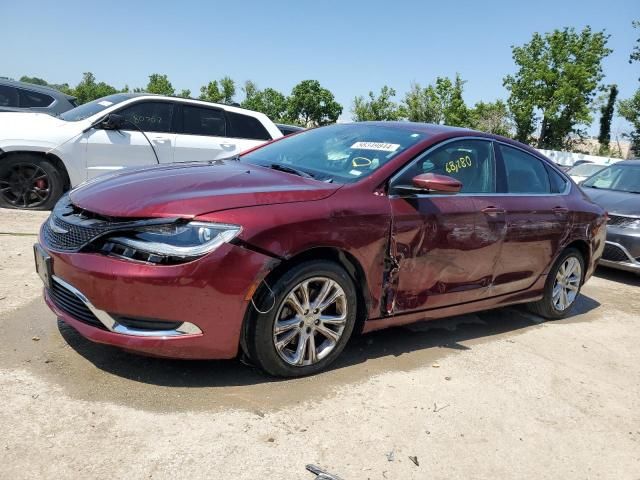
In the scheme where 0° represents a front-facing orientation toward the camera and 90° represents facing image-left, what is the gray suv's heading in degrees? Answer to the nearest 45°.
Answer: approximately 90°

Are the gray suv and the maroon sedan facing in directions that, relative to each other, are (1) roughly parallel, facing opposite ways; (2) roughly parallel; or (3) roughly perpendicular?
roughly parallel

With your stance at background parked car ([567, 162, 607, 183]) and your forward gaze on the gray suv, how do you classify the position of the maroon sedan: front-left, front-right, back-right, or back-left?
front-left

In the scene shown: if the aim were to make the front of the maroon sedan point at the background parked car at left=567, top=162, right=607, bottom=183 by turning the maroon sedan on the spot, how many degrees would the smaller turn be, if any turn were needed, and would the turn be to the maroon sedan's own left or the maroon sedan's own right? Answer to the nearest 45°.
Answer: approximately 180°

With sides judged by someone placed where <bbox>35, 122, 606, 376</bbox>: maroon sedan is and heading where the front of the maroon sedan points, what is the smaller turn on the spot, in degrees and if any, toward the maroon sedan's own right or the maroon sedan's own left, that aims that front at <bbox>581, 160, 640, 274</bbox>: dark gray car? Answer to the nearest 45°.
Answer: approximately 180°

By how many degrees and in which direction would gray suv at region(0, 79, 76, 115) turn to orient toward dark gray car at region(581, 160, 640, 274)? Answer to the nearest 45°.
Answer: approximately 135° to its left

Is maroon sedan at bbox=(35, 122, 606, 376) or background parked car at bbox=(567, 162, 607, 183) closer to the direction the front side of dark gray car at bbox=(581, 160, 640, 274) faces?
the maroon sedan

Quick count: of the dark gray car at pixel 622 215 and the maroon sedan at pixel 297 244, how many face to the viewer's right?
0

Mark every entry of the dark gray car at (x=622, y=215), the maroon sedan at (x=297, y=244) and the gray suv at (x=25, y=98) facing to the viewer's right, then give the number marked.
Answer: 0

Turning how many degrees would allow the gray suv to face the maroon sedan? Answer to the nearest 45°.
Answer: approximately 90° to its left

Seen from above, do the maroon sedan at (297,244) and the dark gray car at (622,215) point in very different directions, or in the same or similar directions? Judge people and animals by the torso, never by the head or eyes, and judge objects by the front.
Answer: same or similar directions

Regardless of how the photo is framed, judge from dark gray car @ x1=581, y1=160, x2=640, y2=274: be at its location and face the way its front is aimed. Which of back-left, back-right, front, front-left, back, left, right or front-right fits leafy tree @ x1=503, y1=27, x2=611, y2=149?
back-right

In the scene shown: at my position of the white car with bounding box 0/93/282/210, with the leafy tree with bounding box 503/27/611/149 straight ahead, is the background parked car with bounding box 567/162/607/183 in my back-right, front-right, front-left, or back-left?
front-right

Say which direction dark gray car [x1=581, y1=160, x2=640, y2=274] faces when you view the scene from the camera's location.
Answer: facing the viewer and to the left of the viewer

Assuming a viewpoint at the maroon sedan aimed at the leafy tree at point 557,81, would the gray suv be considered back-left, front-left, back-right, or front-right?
front-left

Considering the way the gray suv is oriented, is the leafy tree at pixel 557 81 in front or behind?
behind

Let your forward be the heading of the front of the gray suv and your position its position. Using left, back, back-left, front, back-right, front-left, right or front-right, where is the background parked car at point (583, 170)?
back
